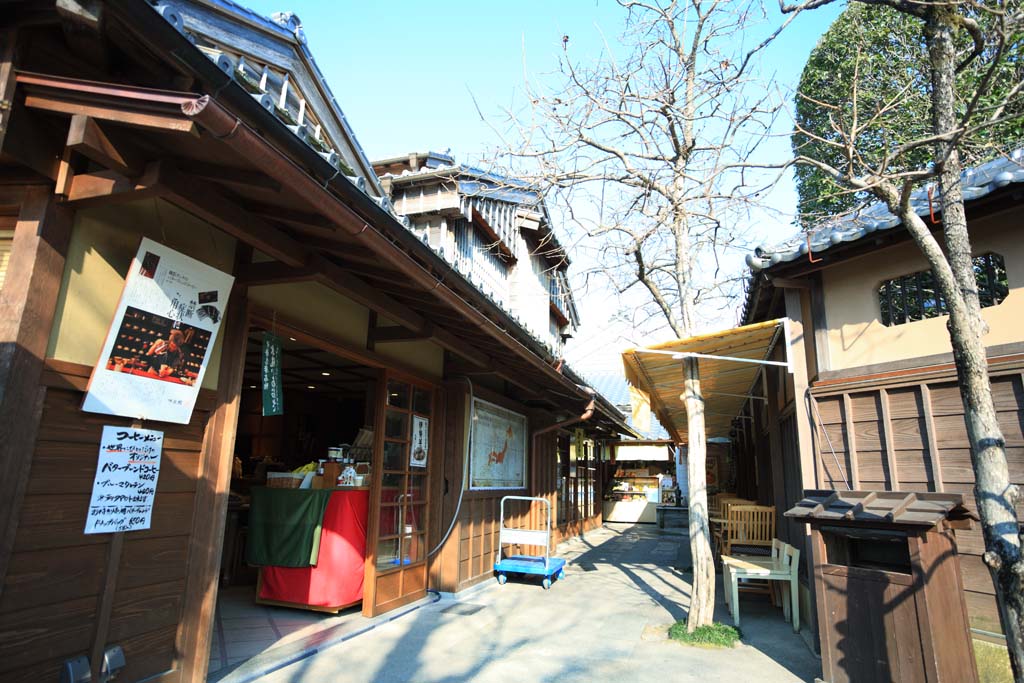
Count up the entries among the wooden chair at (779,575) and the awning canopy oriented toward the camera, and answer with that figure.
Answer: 0

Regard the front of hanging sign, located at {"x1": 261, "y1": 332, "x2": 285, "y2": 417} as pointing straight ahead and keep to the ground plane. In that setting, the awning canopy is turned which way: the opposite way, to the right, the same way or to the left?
the opposite way

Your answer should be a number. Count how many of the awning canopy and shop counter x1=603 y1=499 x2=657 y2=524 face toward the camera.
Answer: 1

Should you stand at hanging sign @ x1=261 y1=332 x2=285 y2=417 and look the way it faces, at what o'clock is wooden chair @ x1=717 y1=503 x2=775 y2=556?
The wooden chair is roughly at 10 o'clock from the hanging sign.

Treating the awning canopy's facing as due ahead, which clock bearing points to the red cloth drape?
The red cloth drape is roughly at 11 o'clock from the awning canopy.

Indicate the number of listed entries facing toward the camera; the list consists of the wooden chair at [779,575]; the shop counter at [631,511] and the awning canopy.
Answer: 1

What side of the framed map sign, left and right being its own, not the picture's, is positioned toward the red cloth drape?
right

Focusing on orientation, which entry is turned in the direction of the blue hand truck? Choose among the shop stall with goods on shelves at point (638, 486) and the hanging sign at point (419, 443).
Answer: the shop stall with goods on shelves

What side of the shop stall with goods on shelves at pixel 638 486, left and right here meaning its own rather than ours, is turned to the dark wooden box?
front

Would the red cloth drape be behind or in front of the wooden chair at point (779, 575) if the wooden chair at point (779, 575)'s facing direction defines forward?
in front

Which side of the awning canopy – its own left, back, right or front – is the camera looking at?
left

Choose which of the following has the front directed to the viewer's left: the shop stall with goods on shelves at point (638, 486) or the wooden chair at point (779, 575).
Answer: the wooden chair

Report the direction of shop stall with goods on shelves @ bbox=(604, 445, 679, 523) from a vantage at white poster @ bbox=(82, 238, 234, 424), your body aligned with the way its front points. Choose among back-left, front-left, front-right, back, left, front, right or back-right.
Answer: left

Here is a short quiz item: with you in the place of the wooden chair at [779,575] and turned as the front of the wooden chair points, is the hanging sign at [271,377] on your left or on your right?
on your left

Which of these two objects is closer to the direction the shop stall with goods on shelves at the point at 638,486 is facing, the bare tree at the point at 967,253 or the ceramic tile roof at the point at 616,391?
the bare tree

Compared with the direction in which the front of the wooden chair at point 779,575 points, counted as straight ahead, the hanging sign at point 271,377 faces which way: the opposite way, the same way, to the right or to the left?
the opposite way

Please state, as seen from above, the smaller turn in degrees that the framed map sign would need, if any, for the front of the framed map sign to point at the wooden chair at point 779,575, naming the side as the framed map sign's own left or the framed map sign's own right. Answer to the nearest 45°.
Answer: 0° — it already faces it
